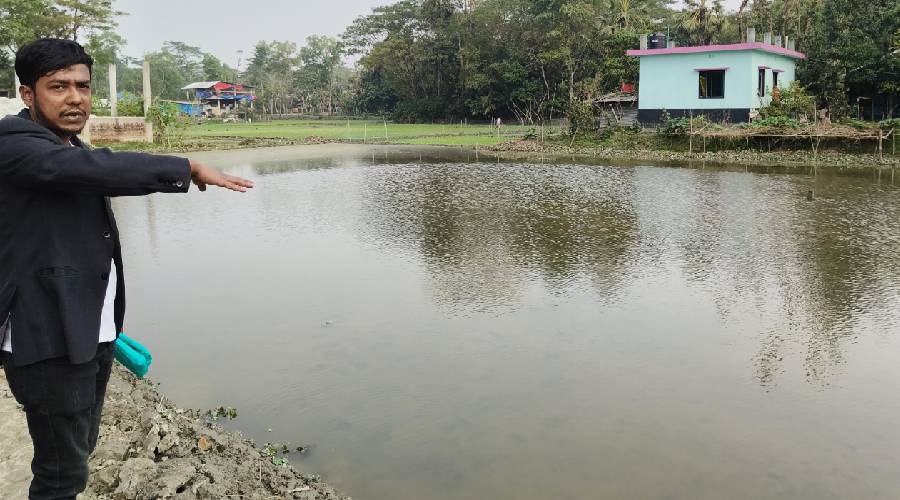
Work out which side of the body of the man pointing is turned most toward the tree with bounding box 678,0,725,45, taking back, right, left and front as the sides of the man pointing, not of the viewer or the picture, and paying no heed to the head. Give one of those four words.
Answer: left

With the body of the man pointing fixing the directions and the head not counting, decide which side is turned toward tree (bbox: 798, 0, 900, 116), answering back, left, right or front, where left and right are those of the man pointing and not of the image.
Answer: left

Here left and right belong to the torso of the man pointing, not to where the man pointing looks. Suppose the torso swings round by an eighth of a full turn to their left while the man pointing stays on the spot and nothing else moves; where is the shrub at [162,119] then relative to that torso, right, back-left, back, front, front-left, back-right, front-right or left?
left

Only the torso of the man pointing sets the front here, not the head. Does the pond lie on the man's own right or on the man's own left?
on the man's own left

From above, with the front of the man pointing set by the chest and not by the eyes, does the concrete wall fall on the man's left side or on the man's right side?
on the man's left side

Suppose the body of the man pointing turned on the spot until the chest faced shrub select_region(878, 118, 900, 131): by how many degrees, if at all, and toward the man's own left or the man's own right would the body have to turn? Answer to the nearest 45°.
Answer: approximately 90° to the man's own left

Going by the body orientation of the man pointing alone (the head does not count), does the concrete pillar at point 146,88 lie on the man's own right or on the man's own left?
on the man's own left

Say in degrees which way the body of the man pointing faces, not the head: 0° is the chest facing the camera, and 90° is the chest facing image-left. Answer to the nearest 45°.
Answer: approximately 315°
